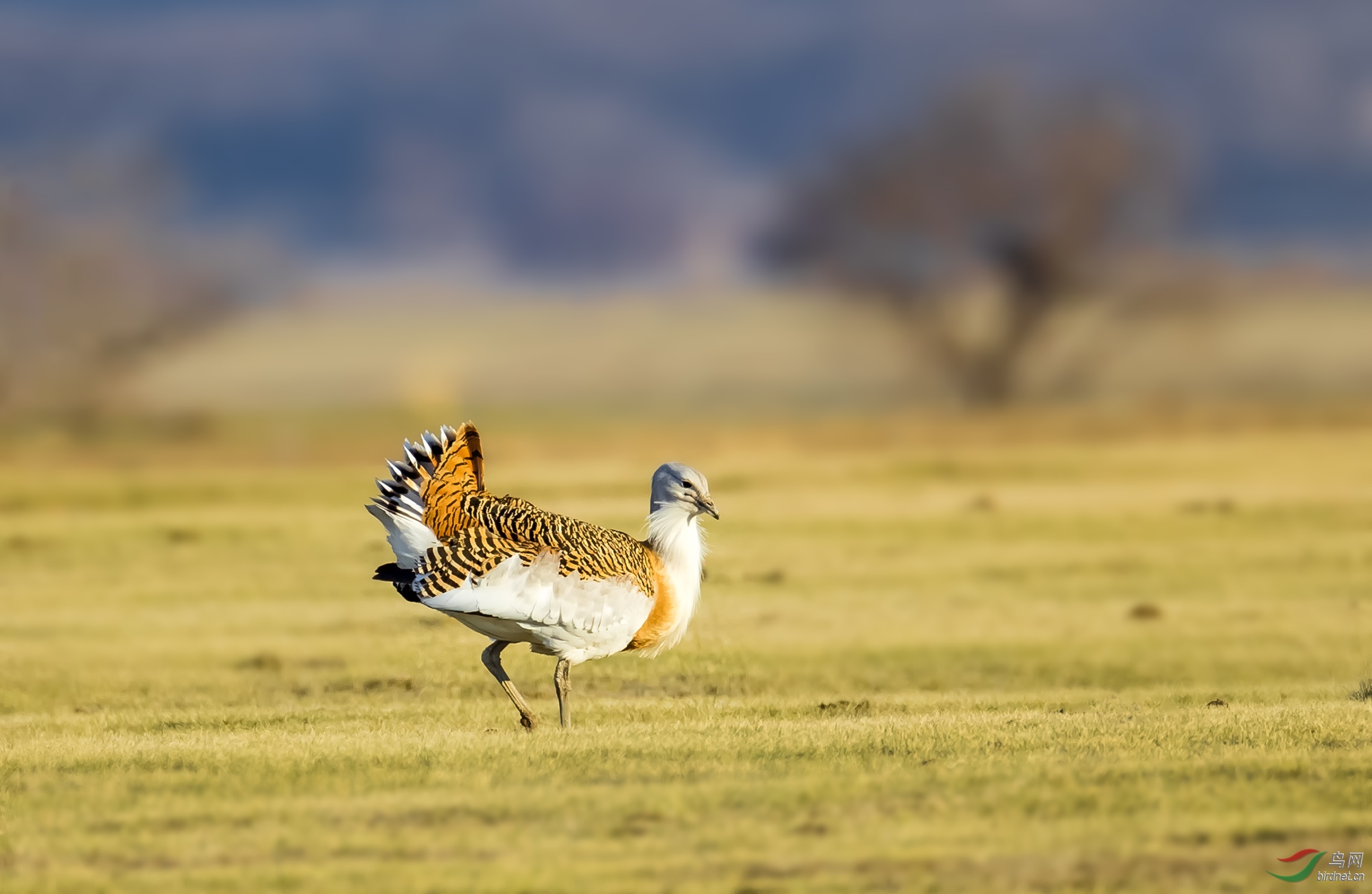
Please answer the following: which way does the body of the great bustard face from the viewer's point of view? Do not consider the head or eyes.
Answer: to the viewer's right
